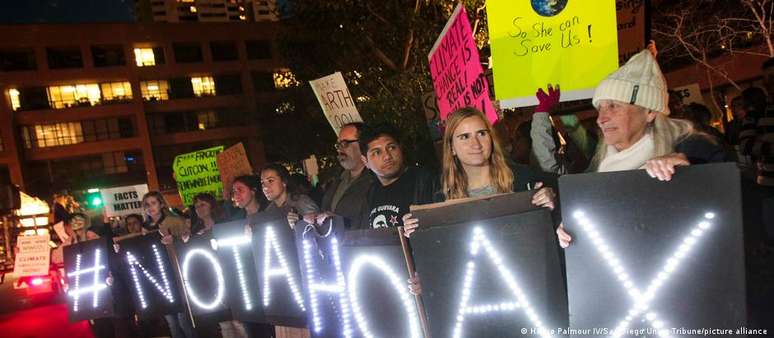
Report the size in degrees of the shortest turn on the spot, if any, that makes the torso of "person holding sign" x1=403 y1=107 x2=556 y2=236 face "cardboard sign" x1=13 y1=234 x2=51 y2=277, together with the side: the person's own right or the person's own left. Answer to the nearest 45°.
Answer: approximately 135° to the person's own right

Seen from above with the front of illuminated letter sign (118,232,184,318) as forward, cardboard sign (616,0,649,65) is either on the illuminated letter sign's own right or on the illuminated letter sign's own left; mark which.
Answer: on the illuminated letter sign's own left

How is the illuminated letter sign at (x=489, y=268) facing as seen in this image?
toward the camera

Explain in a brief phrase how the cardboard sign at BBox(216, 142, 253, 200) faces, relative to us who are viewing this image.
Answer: facing the viewer

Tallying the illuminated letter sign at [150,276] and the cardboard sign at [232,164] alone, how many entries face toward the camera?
2

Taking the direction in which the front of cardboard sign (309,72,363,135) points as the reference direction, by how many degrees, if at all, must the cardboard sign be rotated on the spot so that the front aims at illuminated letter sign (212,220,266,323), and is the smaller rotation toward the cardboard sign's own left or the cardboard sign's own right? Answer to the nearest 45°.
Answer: approximately 45° to the cardboard sign's own right

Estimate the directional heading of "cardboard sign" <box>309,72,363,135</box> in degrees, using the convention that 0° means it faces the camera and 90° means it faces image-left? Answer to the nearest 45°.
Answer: approximately 0°

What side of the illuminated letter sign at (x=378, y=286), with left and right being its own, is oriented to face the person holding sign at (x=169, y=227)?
right

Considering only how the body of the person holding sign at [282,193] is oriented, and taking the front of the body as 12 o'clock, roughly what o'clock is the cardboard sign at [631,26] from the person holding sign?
The cardboard sign is roughly at 8 o'clock from the person holding sign.

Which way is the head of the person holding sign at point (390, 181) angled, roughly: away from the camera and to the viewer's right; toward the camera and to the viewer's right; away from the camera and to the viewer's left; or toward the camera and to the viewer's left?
toward the camera and to the viewer's right

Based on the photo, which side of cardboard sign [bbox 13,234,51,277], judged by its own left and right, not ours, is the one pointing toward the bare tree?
left

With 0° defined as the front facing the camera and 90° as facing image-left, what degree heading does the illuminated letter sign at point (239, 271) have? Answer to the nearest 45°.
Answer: approximately 0°

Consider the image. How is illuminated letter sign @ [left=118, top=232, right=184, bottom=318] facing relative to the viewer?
toward the camera
